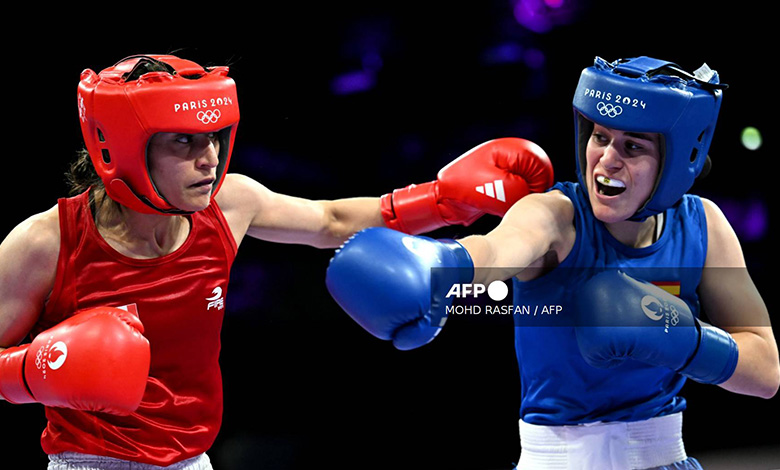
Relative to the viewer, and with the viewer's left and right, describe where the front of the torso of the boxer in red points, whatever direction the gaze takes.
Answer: facing the viewer and to the right of the viewer

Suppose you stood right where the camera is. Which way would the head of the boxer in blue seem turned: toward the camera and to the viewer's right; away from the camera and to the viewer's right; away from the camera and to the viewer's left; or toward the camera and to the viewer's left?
toward the camera and to the viewer's left

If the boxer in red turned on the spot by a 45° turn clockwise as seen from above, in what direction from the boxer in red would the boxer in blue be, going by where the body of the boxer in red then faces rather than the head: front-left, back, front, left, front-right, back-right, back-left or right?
left

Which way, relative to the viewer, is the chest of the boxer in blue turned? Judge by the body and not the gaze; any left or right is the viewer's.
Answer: facing the viewer and to the left of the viewer

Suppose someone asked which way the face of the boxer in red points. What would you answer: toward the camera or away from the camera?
toward the camera
